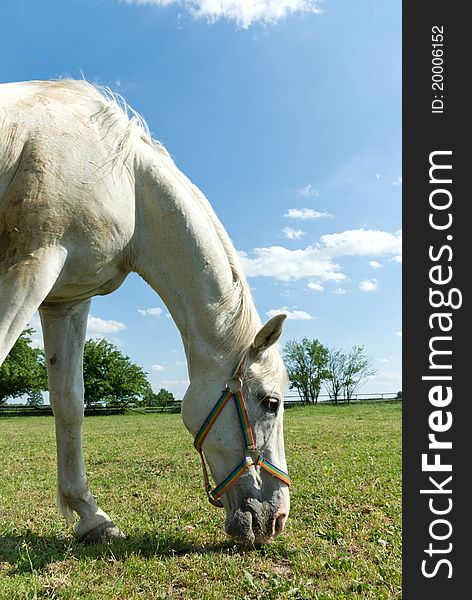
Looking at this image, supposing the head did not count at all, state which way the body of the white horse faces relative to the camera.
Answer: to the viewer's right
